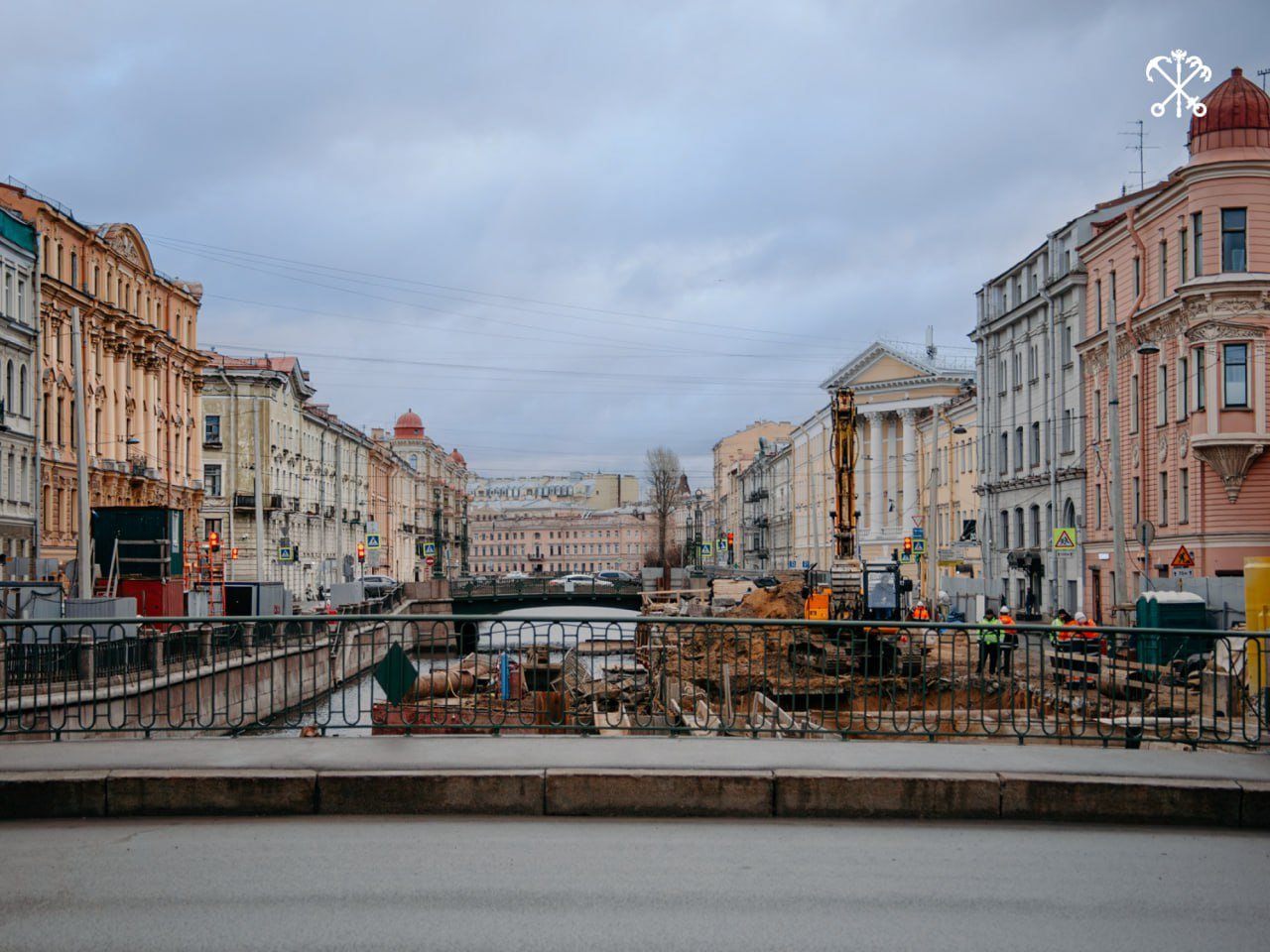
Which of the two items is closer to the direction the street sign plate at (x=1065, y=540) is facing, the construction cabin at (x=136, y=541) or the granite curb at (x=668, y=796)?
the granite curb

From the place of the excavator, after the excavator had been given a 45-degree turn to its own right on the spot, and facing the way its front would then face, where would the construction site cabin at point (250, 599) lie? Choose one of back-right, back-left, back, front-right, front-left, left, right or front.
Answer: front-right

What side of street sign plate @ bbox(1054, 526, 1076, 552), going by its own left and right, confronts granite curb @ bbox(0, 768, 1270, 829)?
front

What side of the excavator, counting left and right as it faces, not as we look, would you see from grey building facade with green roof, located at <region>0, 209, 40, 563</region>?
right

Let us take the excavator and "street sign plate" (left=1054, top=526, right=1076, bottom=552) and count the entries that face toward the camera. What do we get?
2

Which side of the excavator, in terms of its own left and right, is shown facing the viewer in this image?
front

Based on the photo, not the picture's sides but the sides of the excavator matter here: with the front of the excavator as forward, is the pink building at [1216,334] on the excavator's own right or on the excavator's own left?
on the excavator's own left
